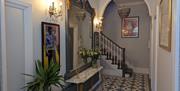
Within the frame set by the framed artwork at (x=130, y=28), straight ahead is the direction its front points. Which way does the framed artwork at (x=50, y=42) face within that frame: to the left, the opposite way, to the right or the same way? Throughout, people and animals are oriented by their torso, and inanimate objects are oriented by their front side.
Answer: to the left

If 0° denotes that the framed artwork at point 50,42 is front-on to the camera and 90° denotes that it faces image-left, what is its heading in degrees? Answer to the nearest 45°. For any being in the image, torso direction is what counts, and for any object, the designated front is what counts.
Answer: approximately 315°

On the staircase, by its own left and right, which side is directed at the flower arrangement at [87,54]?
right

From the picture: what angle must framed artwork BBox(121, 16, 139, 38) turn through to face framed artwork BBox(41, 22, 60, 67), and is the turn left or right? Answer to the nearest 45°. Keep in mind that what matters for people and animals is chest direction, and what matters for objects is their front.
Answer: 0° — it already faces it
